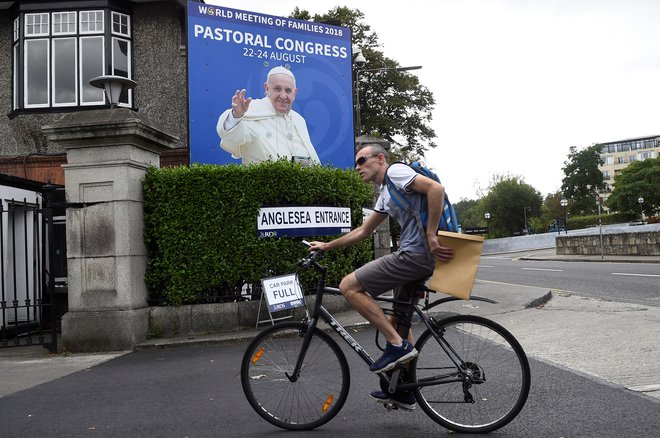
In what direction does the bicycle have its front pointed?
to the viewer's left

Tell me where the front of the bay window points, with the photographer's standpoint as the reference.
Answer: facing the viewer

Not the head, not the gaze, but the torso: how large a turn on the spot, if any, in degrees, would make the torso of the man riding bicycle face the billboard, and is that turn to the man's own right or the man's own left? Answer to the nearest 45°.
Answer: approximately 90° to the man's own right

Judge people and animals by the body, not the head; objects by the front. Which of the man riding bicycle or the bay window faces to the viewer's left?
the man riding bicycle

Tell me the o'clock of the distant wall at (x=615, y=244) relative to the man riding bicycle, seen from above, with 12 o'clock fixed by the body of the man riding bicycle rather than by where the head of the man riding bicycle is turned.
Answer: The distant wall is roughly at 4 o'clock from the man riding bicycle.

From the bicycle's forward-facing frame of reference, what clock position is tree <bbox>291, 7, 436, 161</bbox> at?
The tree is roughly at 3 o'clock from the bicycle.

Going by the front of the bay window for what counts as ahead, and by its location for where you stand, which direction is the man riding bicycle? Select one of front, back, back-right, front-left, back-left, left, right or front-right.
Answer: front

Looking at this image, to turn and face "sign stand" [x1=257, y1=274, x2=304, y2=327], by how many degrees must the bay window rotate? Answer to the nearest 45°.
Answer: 0° — it already faces it

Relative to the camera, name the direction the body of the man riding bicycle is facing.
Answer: to the viewer's left

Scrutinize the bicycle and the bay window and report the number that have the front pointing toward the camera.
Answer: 1

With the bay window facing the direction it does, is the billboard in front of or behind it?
in front

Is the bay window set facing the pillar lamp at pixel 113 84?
yes

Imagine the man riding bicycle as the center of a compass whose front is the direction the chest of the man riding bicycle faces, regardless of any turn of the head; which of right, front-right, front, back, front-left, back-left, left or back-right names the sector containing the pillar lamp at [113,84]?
front-right

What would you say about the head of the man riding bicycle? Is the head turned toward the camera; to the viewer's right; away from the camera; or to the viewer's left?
to the viewer's left

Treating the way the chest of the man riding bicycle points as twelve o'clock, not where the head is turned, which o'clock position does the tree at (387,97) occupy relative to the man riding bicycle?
The tree is roughly at 3 o'clock from the man riding bicycle.
